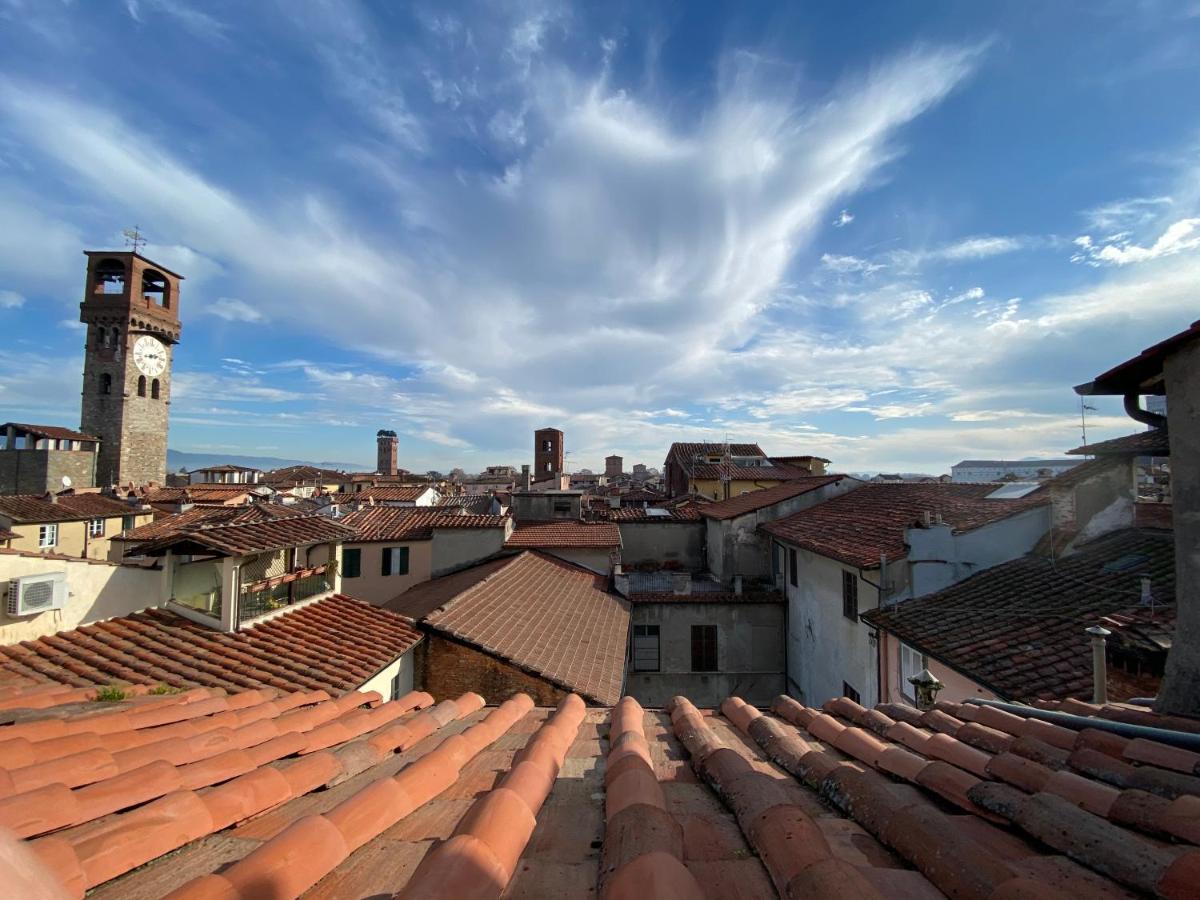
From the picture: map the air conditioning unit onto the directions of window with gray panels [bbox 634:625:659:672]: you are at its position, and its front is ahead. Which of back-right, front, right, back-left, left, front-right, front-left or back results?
front-right

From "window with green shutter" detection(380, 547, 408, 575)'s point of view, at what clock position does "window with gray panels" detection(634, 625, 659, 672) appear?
The window with gray panels is roughly at 10 o'clock from the window with green shutter.

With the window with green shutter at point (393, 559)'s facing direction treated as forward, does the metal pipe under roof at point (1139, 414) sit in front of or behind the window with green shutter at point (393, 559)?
in front

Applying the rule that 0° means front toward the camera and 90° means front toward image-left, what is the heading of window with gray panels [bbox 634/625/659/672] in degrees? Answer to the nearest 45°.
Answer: approximately 0°

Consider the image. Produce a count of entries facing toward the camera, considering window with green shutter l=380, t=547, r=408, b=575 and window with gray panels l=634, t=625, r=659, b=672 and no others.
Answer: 2

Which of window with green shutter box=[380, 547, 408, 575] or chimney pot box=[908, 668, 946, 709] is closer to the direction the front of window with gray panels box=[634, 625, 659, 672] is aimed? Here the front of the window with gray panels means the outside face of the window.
the chimney pot

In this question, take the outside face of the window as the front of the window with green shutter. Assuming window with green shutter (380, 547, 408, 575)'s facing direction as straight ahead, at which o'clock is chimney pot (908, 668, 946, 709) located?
The chimney pot is roughly at 11 o'clock from the window with green shutter.

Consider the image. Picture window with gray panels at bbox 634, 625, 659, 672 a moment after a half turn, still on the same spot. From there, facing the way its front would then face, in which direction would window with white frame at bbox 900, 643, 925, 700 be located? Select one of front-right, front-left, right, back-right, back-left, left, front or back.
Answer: back-right

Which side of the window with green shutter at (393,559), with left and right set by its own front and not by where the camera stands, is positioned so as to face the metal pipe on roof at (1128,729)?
front

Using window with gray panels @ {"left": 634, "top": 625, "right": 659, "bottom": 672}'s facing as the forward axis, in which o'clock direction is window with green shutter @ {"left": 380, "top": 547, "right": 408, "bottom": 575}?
The window with green shutter is roughly at 3 o'clock from the window with gray panels.

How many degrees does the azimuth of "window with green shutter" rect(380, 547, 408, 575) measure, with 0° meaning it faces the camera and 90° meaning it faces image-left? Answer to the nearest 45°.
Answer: approximately 0°
